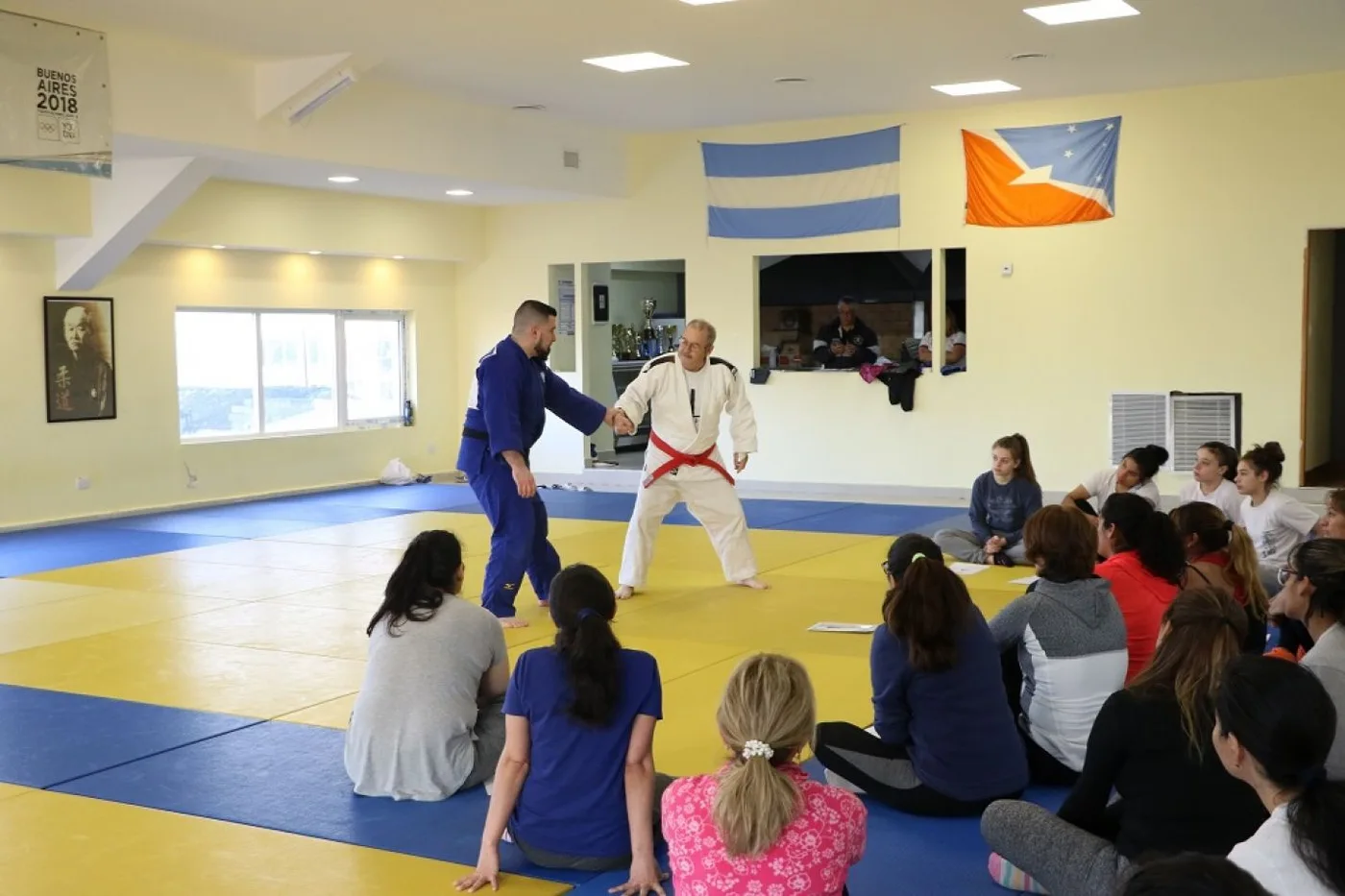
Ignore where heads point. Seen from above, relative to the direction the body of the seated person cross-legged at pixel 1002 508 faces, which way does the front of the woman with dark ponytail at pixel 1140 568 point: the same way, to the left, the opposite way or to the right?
to the right

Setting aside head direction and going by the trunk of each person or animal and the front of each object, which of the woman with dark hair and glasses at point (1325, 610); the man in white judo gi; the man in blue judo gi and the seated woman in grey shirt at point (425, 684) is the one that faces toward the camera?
the man in white judo gi

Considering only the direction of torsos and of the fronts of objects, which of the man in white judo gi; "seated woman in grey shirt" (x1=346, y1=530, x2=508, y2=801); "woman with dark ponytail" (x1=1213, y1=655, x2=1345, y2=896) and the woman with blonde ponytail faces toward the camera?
the man in white judo gi

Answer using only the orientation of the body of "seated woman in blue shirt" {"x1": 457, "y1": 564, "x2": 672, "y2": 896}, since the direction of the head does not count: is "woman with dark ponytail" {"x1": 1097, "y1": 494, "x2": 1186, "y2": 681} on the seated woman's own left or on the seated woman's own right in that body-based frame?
on the seated woman's own right

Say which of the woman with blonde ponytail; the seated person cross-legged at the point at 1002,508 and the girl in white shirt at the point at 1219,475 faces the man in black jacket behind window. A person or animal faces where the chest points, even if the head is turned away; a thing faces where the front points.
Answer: the woman with blonde ponytail

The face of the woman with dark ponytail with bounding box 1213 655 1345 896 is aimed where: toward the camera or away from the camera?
away from the camera

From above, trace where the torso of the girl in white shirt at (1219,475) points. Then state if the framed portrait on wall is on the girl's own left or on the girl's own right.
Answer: on the girl's own right

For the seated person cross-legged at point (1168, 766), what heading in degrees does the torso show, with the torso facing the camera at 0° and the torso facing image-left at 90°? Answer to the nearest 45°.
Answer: approximately 135°

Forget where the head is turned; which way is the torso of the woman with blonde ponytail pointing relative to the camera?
away from the camera

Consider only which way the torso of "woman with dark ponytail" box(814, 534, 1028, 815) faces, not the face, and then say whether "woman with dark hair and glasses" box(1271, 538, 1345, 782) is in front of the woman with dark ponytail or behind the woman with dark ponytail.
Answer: behind

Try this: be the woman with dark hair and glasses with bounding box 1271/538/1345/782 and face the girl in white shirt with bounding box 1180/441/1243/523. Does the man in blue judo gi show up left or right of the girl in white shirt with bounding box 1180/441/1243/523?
left

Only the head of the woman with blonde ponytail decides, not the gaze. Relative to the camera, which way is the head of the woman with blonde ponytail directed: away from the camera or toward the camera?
away from the camera

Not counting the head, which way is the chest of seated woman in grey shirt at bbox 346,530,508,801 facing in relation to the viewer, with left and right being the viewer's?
facing away from the viewer and to the right of the viewer

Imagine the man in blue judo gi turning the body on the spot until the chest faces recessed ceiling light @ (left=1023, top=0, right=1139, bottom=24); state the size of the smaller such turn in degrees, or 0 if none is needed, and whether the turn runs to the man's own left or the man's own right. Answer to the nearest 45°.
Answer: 0° — they already face it

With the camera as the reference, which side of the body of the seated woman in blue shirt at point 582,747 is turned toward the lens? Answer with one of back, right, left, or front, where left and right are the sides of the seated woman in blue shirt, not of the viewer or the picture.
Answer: back
